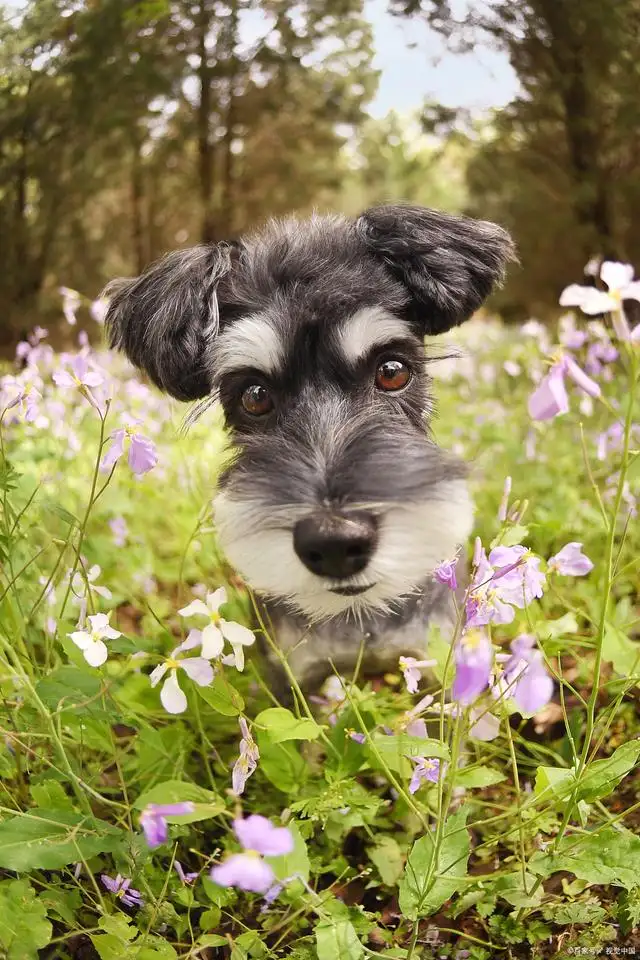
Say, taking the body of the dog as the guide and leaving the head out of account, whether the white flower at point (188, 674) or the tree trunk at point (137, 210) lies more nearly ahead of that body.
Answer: the white flower

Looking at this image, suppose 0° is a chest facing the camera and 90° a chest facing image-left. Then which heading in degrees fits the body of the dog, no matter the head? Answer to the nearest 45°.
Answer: approximately 0°

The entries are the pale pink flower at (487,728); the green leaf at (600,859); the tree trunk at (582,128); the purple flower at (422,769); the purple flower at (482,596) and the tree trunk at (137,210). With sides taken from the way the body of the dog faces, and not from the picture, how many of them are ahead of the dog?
4

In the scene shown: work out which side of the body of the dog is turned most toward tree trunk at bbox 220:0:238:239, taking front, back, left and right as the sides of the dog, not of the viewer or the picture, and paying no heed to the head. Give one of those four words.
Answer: back

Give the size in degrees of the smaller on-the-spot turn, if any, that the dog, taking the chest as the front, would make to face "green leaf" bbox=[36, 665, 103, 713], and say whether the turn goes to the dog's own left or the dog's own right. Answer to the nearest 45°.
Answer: approximately 45° to the dog's own right

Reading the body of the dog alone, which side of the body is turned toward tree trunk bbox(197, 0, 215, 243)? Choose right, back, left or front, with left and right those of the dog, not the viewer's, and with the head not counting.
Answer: back

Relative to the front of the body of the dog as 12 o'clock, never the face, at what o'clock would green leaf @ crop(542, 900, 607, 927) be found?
The green leaf is roughly at 12 o'clock from the dog.
